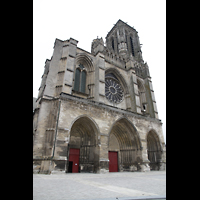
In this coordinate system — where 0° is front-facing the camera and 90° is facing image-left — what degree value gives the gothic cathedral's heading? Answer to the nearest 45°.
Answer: approximately 315°
